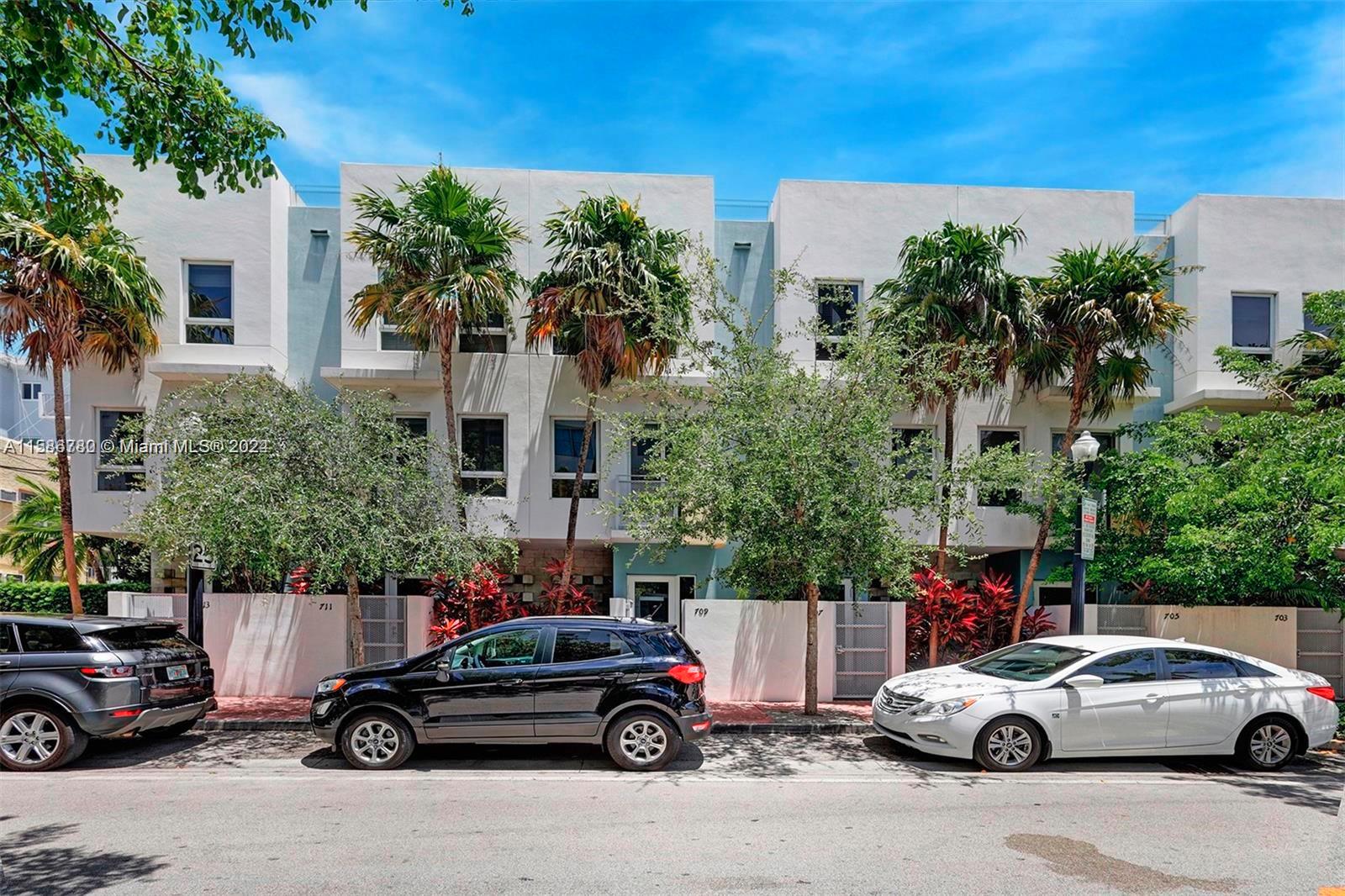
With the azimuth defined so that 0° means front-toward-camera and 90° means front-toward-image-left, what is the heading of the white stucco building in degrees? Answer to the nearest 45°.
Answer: approximately 0°

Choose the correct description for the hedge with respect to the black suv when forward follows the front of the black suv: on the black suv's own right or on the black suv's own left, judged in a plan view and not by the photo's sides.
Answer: on the black suv's own right

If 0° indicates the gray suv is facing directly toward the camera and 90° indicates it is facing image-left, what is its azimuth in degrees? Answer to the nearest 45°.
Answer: approximately 135°

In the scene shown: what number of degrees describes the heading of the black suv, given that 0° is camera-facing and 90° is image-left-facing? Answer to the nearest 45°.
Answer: approximately 90°

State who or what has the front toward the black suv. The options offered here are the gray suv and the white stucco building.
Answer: the white stucco building

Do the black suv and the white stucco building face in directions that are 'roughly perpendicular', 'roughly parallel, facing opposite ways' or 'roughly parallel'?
roughly perpendicular

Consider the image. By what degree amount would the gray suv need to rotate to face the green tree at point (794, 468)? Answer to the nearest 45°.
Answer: approximately 135° to its right

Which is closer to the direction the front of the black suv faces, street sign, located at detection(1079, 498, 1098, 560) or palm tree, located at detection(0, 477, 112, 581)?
the palm tree

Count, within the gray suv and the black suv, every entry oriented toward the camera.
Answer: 0
